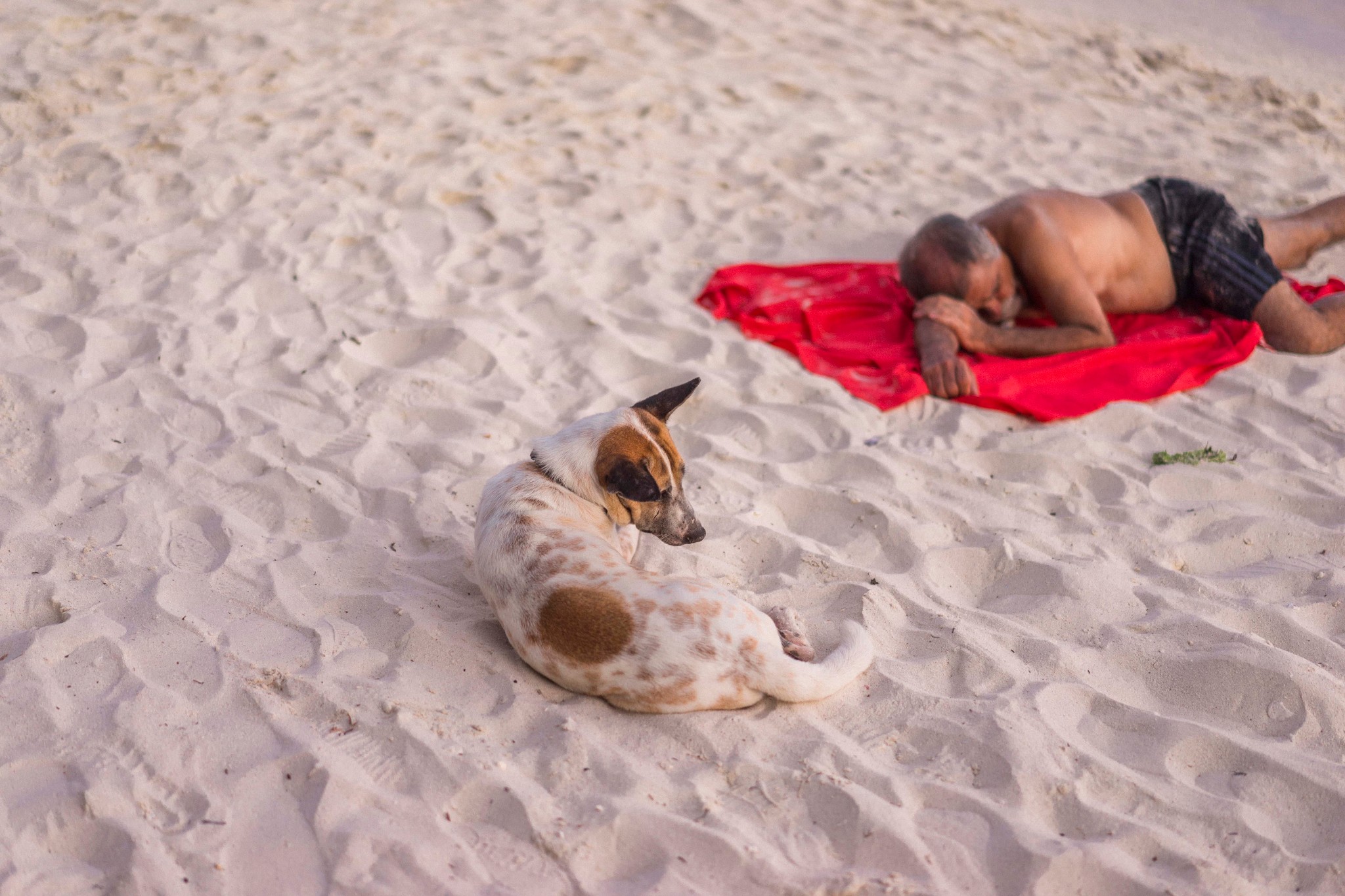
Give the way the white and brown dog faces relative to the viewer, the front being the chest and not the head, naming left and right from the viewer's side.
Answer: facing away from the viewer and to the left of the viewer

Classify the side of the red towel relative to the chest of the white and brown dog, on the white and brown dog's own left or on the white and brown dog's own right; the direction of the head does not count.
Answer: on the white and brown dog's own right

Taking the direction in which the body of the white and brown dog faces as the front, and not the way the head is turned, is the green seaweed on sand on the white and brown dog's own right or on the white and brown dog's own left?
on the white and brown dog's own right

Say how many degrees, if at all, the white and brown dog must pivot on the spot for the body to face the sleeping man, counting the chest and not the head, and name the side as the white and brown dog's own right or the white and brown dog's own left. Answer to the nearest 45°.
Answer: approximately 90° to the white and brown dog's own right
